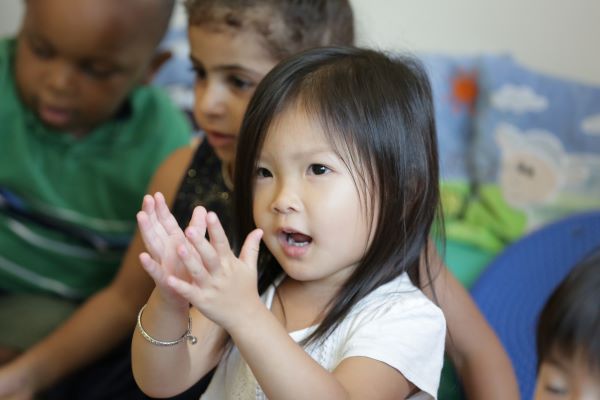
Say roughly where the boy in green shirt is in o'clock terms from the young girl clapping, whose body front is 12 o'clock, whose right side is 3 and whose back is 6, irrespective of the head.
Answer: The boy in green shirt is roughly at 3 o'clock from the young girl clapping.

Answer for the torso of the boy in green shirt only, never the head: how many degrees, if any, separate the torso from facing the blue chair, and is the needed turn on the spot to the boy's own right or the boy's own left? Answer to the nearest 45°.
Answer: approximately 135° to the boy's own left

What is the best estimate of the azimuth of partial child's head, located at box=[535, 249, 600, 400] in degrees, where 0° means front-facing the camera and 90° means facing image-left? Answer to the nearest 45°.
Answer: approximately 45°

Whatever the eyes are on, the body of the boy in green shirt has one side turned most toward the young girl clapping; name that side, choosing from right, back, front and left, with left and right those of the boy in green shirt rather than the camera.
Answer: left

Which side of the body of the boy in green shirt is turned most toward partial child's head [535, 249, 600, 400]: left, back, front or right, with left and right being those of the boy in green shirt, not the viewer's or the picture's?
left

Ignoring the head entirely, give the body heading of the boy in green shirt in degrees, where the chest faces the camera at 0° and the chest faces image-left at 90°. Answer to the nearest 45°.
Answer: approximately 45°
